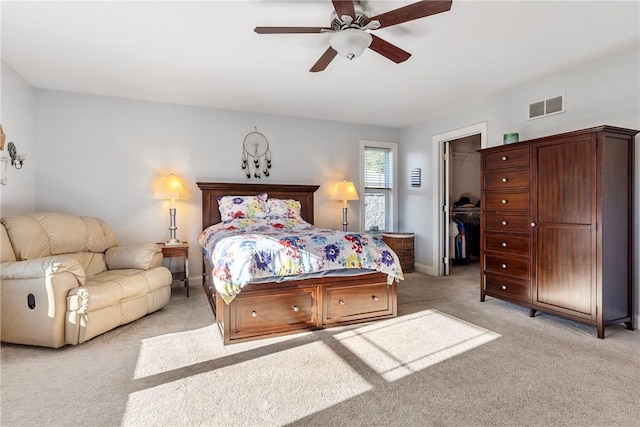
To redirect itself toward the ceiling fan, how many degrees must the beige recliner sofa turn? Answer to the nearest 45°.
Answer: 0° — it already faces it

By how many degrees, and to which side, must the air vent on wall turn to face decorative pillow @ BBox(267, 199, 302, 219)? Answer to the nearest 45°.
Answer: approximately 45° to its right

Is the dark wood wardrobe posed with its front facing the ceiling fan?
yes

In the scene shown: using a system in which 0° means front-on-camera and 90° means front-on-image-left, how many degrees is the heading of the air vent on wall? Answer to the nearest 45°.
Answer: approximately 45°

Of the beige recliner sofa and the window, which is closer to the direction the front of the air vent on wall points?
the beige recliner sofa

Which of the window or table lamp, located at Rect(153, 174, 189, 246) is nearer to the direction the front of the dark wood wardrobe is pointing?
the table lamp

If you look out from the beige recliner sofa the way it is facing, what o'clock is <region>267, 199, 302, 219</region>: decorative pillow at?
The decorative pillow is roughly at 10 o'clock from the beige recliner sofa.

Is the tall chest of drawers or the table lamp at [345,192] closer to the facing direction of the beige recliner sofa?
the tall chest of drawers

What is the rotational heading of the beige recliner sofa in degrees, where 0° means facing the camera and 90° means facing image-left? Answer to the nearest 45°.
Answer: approximately 315°

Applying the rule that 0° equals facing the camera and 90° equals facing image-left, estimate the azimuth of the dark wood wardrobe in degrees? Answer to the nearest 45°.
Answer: approximately 45°
